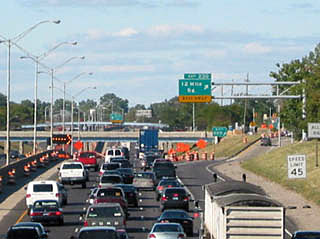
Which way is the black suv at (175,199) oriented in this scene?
away from the camera

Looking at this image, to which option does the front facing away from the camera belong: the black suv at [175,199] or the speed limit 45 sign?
the black suv

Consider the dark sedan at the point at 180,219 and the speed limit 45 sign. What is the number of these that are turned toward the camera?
1

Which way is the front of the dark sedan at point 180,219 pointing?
away from the camera

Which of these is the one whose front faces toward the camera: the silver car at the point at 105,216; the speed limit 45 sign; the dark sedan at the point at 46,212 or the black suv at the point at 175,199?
the speed limit 45 sign

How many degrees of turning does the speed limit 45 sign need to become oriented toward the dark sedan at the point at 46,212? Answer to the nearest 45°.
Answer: approximately 90° to its right

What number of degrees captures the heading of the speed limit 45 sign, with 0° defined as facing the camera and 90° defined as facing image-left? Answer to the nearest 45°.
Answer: approximately 0°

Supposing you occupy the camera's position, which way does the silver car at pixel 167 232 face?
facing away from the viewer

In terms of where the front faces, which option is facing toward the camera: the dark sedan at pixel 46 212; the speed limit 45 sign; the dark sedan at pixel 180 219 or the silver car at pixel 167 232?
the speed limit 45 sign

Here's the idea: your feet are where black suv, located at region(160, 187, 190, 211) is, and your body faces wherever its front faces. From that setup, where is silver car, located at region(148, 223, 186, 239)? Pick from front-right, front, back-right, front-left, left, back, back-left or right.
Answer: back

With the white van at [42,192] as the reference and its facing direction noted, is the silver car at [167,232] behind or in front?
behind
